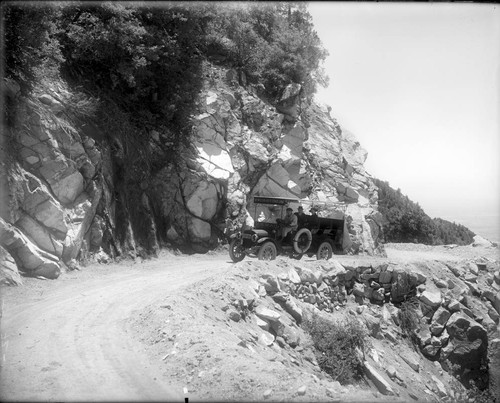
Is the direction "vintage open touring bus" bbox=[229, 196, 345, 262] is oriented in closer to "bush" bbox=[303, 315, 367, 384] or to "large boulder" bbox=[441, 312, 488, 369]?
the bush

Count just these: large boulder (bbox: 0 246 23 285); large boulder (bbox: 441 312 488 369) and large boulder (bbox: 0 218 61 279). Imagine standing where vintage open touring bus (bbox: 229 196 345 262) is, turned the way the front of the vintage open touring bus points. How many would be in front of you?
2

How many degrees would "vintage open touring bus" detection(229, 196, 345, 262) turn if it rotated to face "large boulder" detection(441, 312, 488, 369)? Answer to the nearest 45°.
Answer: approximately 135° to its left

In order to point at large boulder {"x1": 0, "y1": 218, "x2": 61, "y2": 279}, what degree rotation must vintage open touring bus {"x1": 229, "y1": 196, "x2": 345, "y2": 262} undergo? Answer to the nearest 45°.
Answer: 0° — it already faces it

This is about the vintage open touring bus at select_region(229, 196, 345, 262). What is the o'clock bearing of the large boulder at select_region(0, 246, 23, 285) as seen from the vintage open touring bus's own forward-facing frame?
The large boulder is roughly at 12 o'clock from the vintage open touring bus.

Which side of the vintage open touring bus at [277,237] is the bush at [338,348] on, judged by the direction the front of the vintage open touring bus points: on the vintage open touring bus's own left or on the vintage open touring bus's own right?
on the vintage open touring bus's own left

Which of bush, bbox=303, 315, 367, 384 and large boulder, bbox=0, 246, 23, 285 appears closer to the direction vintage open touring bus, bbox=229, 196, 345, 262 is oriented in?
the large boulder

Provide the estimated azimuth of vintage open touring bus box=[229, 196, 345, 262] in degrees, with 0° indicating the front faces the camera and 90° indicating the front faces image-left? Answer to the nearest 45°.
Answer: approximately 45°
